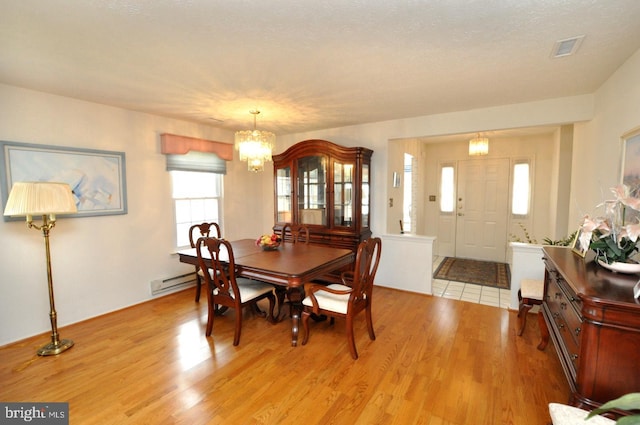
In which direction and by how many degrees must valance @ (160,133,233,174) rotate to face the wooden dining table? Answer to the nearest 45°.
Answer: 0° — it already faces it

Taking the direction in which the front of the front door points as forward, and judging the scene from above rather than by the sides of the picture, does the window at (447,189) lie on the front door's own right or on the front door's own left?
on the front door's own right

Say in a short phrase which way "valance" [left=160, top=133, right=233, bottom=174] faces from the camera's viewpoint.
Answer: facing the viewer and to the right of the viewer

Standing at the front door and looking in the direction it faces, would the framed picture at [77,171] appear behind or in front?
in front

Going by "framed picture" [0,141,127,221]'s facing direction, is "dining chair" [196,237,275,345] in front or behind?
in front

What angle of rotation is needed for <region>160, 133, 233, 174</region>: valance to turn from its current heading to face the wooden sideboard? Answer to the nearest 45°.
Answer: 0° — it already faces it

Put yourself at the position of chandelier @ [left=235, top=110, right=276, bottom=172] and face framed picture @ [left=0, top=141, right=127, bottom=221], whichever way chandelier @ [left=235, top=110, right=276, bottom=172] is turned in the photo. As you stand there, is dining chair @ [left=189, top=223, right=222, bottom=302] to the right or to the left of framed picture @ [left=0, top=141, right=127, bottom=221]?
right

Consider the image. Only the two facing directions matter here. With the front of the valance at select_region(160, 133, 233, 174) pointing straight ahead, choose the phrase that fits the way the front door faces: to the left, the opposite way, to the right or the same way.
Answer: to the right

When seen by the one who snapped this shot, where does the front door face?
facing the viewer

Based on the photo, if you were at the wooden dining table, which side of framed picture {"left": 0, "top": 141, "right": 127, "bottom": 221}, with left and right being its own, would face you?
front

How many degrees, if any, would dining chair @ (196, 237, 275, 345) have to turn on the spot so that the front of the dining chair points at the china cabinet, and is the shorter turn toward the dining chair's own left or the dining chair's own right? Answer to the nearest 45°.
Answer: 0° — it already faces it

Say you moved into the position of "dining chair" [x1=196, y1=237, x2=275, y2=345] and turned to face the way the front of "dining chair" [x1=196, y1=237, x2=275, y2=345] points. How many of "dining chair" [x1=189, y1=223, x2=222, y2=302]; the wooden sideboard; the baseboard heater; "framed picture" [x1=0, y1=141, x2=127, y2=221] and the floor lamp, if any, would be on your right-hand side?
1

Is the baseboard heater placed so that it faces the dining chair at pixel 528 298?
yes

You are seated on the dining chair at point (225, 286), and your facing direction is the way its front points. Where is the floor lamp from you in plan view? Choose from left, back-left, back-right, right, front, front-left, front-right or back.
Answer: back-left

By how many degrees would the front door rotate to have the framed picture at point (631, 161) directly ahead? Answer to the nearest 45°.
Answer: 0° — it already faces it

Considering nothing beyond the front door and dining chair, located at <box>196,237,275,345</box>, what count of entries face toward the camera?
1

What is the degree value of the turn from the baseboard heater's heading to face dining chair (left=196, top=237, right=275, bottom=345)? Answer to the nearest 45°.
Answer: approximately 45° to its right
